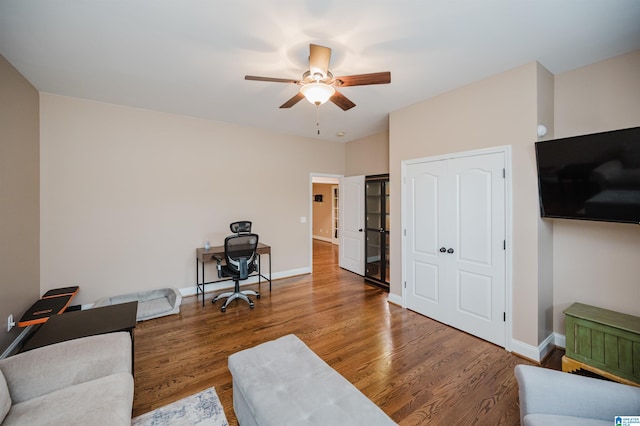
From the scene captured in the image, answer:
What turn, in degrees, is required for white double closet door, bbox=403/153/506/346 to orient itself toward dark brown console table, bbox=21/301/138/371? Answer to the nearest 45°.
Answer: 0° — it already faces it

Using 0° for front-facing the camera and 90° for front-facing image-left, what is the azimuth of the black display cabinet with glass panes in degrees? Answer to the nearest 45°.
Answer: approximately 45°

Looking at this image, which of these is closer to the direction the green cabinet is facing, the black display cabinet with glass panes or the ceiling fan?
the ceiling fan

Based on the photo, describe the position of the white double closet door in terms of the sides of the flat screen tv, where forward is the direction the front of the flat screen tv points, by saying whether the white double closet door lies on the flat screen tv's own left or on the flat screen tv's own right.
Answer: on the flat screen tv's own right

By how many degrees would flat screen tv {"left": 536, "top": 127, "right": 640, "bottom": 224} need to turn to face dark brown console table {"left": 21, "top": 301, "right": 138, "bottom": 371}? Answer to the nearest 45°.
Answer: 0° — it already faces it

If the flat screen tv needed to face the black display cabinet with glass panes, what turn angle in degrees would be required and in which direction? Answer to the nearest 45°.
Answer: approximately 45° to its right

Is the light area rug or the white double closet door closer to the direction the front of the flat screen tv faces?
the light area rug

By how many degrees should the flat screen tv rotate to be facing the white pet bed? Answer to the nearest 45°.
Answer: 0° — it already faces it

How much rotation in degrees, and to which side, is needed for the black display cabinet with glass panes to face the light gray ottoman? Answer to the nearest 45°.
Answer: approximately 45° to its left
